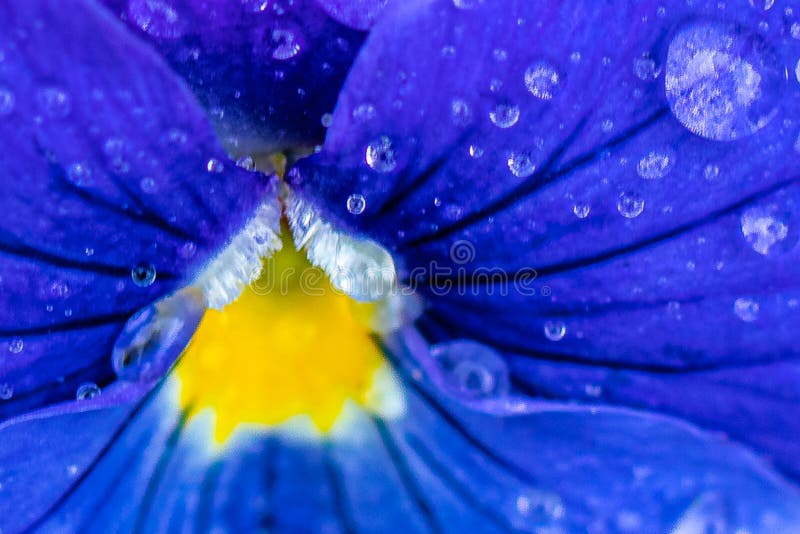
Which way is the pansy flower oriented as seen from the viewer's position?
toward the camera
